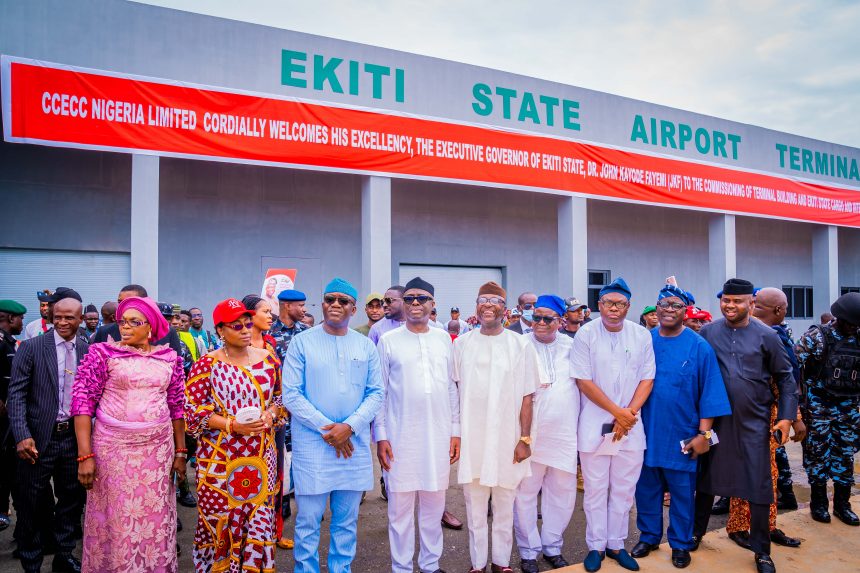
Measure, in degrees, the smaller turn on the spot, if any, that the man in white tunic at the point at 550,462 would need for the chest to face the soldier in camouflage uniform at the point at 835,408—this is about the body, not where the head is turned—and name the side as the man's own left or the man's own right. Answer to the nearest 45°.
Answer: approximately 135° to the man's own left

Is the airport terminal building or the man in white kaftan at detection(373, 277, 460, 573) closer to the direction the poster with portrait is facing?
the man in white kaftan

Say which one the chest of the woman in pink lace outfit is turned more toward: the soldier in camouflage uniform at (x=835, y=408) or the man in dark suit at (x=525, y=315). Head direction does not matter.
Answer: the soldier in camouflage uniform

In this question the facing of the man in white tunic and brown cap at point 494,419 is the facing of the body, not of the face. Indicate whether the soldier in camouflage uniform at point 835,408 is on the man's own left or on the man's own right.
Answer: on the man's own left

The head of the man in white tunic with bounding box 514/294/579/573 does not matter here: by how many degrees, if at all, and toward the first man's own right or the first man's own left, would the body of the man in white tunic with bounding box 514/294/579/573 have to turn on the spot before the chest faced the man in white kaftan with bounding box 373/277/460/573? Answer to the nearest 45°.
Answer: approximately 45° to the first man's own right

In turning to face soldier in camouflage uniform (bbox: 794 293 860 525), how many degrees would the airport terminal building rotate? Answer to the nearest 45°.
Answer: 0° — it already faces them

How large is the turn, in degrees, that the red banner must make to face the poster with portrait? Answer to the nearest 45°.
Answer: approximately 45° to its right

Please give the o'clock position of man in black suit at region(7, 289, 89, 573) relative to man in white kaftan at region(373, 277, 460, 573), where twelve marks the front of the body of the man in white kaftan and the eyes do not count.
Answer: The man in black suit is roughly at 3 o'clock from the man in white kaftan.

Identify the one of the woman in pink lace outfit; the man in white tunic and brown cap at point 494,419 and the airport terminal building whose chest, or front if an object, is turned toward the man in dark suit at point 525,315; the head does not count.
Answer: the airport terminal building
